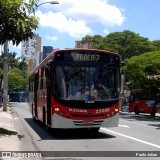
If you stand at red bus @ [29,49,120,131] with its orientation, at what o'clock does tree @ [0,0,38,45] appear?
The tree is roughly at 2 o'clock from the red bus.

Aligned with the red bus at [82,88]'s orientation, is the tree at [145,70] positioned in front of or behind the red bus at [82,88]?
behind

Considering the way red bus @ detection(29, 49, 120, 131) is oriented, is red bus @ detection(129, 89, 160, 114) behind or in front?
behind

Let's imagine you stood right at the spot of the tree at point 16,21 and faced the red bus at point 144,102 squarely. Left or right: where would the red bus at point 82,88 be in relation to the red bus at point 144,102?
right

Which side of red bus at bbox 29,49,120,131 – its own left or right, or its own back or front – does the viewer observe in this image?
front

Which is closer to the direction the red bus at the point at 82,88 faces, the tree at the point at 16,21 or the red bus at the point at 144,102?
the tree
